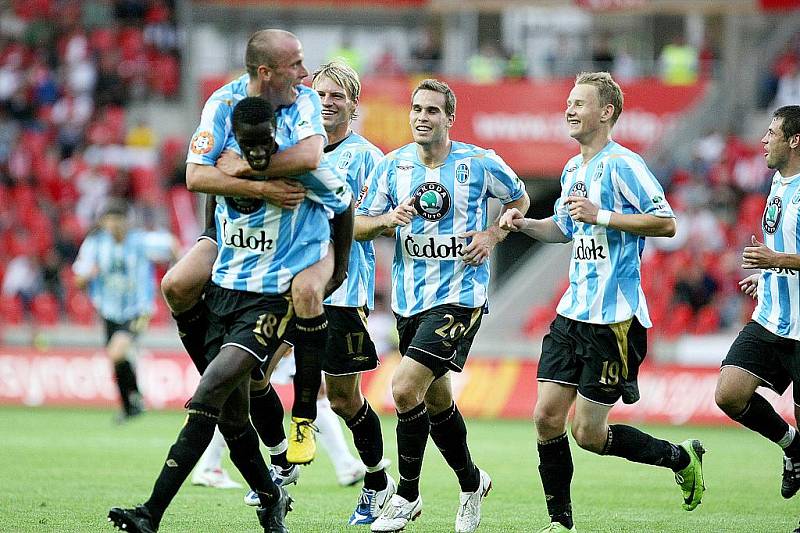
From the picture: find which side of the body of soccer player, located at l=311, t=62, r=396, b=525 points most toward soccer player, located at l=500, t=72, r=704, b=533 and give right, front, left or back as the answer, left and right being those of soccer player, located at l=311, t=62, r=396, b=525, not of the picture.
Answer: left

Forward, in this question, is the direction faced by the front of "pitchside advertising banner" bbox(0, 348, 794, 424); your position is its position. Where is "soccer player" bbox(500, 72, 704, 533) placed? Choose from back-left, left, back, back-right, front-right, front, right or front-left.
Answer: front

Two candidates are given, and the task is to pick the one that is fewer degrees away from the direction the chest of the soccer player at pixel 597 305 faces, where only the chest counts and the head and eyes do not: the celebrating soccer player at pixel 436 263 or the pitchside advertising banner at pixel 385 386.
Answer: the celebrating soccer player

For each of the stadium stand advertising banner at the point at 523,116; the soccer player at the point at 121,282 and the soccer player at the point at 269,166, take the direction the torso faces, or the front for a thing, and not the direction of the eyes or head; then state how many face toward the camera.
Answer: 3

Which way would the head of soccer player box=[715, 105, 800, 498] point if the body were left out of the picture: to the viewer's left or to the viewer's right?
to the viewer's left

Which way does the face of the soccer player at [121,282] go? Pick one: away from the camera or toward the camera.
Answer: toward the camera

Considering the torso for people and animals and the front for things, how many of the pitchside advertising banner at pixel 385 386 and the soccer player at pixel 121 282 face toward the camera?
2

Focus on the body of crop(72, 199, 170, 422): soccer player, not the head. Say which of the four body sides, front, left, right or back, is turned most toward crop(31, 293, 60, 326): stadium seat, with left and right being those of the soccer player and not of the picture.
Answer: back

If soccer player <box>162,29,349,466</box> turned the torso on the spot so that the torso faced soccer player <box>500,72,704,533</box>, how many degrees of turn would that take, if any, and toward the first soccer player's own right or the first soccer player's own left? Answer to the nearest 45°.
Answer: approximately 90° to the first soccer player's own left

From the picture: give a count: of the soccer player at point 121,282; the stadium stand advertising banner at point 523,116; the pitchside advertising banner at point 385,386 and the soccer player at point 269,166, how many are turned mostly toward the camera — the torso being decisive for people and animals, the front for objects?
4

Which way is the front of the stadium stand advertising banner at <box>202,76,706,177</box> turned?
toward the camera

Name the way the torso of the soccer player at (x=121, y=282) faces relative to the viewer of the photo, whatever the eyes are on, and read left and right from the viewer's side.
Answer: facing the viewer

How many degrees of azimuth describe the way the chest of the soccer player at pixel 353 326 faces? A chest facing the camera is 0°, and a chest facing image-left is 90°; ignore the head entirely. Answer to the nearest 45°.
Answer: approximately 45°

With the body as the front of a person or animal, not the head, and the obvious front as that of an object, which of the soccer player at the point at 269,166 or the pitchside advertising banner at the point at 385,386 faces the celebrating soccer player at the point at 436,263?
the pitchside advertising banner

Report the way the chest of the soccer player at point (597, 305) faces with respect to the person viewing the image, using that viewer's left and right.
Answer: facing the viewer and to the left of the viewer
